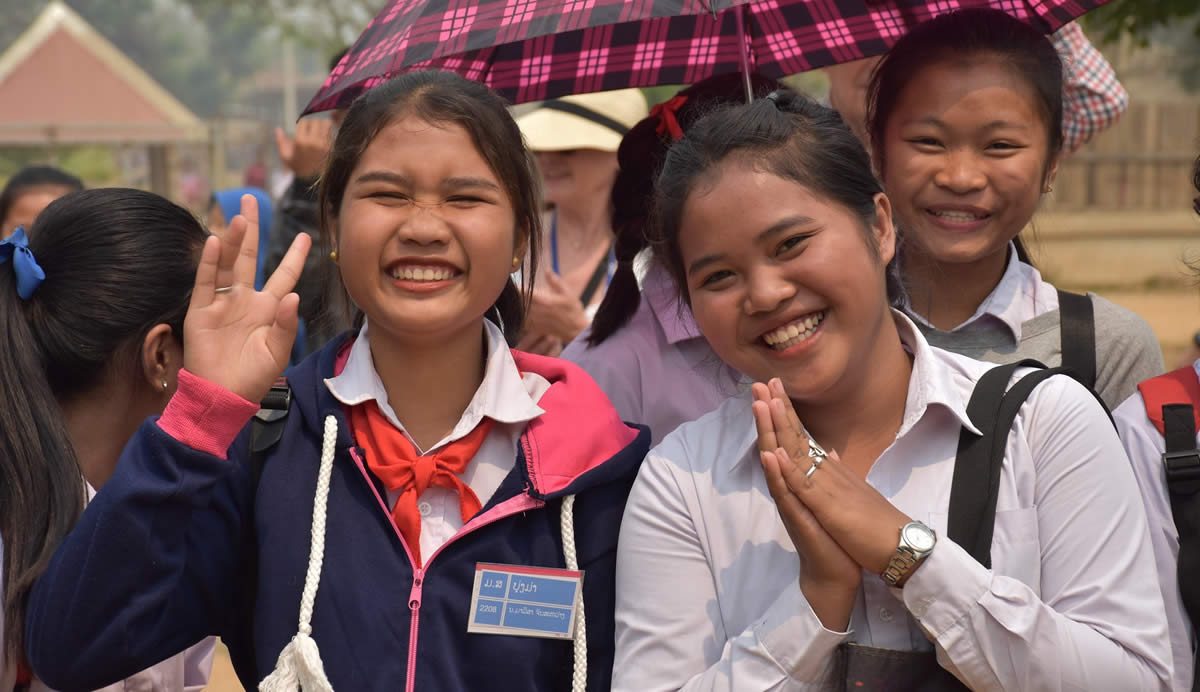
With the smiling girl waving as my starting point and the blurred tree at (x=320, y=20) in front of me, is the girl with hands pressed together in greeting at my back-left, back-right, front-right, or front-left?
back-right

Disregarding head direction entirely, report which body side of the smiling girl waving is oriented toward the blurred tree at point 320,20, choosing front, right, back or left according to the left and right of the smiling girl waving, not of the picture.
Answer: back

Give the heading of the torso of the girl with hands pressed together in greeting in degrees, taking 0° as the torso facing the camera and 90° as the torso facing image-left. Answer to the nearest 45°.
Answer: approximately 0°

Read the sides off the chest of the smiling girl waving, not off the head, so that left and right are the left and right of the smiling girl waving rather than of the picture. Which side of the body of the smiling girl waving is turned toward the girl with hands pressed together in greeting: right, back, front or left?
left

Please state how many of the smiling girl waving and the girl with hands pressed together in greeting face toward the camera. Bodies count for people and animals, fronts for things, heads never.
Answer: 2

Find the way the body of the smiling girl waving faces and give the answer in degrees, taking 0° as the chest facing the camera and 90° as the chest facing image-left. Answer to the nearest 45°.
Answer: approximately 0°

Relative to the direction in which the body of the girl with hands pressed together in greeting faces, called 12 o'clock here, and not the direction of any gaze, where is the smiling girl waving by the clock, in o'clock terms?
The smiling girl waving is roughly at 3 o'clock from the girl with hands pressed together in greeting.

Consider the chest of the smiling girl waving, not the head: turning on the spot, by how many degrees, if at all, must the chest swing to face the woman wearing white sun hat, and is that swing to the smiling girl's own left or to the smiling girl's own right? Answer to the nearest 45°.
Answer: approximately 180°
